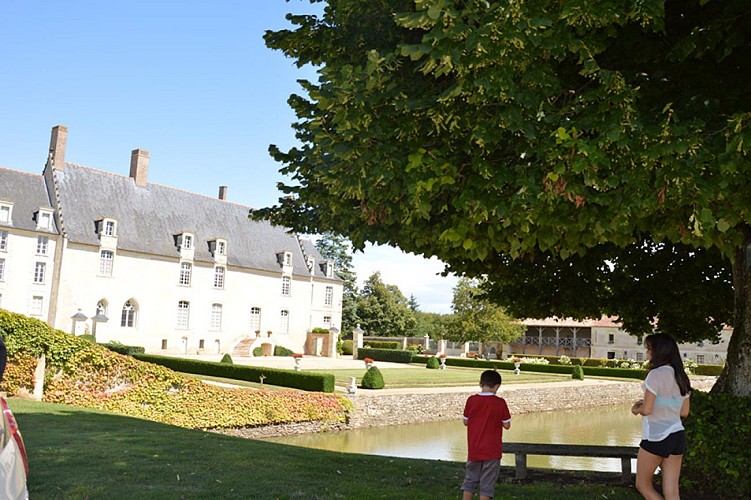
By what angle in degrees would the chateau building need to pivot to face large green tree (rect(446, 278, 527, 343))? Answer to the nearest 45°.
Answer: approximately 45° to its left

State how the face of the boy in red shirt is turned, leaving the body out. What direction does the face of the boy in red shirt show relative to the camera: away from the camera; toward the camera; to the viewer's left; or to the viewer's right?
away from the camera

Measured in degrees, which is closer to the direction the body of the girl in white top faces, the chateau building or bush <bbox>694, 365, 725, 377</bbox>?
the chateau building

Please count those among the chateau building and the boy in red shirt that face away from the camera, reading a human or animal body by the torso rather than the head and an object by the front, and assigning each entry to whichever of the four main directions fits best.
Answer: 1

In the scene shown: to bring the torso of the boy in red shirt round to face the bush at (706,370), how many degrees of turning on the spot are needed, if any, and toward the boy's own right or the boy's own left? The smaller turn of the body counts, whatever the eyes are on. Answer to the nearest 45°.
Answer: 0° — they already face it

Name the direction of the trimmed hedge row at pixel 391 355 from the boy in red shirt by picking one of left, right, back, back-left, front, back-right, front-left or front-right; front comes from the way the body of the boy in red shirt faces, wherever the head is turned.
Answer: front

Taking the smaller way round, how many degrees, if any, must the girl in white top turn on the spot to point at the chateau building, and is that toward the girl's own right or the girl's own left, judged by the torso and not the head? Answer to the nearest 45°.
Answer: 0° — they already face it

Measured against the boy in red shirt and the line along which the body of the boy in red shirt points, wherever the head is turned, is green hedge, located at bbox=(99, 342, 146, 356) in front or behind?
in front

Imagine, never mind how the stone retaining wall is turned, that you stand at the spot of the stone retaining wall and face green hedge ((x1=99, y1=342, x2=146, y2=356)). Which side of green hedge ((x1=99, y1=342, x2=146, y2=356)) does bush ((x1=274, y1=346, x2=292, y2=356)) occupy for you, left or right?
right

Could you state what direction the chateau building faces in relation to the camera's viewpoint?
facing the viewer and to the right of the viewer

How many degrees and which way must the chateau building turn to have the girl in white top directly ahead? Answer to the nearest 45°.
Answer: approximately 45° to its right

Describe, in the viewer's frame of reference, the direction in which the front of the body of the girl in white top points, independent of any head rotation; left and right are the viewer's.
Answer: facing away from the viewer and to the left of the viewer

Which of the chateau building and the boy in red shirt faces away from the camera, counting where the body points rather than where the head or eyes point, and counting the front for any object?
the boy in red shirt

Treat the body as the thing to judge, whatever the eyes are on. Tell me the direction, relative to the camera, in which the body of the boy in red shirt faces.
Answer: away from the camera

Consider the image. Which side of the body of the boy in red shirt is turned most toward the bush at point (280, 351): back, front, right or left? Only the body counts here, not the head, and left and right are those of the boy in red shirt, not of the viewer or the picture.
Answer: front
